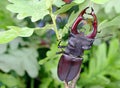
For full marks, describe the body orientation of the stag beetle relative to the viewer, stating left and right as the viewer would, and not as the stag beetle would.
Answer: facing away from the viewer

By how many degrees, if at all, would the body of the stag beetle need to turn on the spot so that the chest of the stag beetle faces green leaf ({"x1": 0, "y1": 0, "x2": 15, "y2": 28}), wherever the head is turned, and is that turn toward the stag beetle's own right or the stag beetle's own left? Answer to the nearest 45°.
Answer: approximately 45° to the stag beetle's own left
